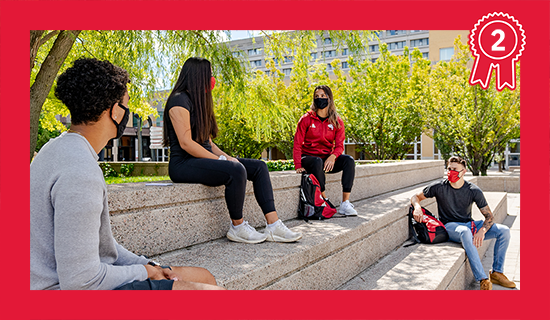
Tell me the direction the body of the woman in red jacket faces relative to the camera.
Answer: toward the camera

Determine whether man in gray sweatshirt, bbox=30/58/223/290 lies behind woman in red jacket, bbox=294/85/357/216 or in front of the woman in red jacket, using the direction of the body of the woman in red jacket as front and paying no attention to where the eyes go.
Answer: in front

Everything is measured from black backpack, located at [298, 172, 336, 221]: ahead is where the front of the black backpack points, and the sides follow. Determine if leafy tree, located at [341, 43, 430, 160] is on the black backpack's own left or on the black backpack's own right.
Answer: on the black backpack's own left

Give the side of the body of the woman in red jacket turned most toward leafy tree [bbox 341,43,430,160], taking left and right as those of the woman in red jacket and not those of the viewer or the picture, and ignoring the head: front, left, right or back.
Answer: back
